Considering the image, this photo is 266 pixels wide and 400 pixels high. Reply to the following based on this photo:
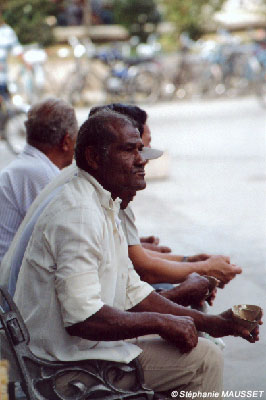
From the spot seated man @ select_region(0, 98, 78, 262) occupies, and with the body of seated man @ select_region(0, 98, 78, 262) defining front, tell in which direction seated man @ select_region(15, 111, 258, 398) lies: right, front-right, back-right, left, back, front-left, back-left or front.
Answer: back-right

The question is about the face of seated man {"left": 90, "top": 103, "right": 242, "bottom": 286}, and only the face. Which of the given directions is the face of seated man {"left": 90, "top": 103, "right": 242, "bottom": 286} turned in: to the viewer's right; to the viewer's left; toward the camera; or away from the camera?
to the viewer's right

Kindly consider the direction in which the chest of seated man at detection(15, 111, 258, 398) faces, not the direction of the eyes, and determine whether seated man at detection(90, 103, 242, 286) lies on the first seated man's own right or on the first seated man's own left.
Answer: on the first seated man's own left

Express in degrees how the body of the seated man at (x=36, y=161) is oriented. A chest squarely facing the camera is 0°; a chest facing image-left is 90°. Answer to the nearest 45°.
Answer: approximately 225°

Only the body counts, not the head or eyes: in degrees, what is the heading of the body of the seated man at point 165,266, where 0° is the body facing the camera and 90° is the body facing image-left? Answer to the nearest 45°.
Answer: approximately 270°

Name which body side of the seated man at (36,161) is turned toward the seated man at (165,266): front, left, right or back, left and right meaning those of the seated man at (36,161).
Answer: right

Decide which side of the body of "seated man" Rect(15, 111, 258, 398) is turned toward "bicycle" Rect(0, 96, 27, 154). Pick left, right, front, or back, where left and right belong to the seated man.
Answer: left

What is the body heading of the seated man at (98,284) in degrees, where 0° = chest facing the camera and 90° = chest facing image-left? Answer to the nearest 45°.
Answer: approximately 270°

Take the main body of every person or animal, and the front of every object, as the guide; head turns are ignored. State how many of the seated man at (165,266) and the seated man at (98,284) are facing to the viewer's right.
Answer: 2
